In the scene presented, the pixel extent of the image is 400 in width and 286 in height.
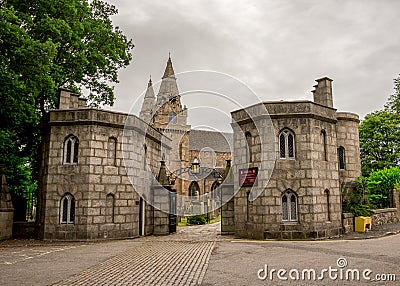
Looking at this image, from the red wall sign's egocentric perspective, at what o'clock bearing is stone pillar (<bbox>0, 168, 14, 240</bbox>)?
The stone pillar is roughly at 3 o'clock from the red wall sign.

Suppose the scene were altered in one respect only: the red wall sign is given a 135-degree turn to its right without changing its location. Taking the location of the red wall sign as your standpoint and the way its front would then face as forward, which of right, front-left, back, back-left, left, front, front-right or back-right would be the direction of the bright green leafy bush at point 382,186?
right

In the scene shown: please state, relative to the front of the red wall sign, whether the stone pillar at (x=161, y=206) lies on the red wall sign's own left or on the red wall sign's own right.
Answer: on the red wall sign's own right

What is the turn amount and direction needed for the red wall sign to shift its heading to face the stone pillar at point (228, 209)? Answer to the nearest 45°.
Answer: approximately 135° to its right

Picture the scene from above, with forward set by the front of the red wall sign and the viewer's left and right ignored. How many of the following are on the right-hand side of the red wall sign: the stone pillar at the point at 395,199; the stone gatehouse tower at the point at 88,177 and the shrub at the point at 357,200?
1

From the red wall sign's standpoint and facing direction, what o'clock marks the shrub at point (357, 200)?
The shrub is roughly at 8 o'clock from the red wall sign.

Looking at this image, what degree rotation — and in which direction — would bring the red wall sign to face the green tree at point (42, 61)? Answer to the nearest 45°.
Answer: approximately 90° to its right

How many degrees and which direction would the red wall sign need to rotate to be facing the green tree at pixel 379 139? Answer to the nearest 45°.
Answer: approximately 135° to its left

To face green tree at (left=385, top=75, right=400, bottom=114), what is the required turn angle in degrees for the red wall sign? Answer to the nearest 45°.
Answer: approximately 135° to its left

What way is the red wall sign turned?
toward the camera

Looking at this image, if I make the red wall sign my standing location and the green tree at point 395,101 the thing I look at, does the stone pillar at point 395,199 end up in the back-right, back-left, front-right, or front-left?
front-right

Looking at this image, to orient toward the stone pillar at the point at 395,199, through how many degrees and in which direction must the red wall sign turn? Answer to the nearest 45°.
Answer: approximately 135° to its left

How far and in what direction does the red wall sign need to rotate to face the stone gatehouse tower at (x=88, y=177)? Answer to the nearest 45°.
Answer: approximately 90° to its right
